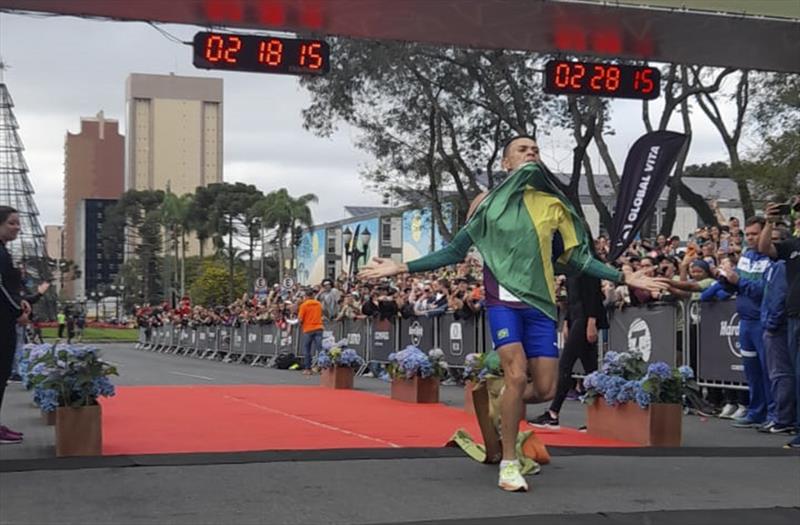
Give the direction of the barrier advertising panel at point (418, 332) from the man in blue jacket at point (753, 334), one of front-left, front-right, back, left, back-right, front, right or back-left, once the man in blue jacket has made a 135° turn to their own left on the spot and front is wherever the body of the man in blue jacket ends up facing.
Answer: back

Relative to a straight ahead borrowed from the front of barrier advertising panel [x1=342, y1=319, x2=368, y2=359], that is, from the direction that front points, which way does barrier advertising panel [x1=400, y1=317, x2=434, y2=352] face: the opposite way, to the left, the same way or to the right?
the same way

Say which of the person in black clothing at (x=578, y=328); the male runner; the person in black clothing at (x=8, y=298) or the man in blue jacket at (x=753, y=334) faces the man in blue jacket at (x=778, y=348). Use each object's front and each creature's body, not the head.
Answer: the person in black clothing at (x=8, y=298)

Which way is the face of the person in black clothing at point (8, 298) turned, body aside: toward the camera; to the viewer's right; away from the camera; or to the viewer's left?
to the viewer's right

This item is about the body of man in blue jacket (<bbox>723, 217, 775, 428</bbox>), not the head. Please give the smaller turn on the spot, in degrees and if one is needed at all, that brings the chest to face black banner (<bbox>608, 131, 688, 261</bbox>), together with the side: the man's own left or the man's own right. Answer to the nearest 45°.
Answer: approximately 90° to the man's own right

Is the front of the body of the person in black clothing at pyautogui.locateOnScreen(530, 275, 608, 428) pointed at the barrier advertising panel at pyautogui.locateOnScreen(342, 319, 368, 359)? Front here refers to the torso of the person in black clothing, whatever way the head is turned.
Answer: no

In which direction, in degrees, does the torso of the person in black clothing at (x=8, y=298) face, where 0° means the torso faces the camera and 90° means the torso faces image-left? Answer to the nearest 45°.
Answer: approximately 270°

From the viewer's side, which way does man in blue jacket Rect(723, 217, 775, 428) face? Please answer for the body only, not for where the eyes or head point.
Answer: to the viewer's left

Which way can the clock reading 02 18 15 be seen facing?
toward the camera

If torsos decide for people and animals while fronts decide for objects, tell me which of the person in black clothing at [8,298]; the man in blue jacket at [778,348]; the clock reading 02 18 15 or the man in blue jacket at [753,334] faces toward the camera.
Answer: the clock reading 02 18 15

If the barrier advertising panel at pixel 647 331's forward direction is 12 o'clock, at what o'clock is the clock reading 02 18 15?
The clock reading 02 18 15 is roughly at 1 o'clock from the barrier advertising panel.

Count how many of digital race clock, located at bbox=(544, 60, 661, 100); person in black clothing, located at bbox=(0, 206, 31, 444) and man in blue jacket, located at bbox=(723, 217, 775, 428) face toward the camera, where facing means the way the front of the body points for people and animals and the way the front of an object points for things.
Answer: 1

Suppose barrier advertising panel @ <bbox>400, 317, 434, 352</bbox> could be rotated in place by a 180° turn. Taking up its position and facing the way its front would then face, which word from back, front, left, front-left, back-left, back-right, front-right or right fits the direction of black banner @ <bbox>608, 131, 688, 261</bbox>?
right

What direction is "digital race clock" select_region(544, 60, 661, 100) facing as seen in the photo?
toward the camera

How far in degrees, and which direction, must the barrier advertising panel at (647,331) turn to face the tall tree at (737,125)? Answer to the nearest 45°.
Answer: approximately 135° to its right

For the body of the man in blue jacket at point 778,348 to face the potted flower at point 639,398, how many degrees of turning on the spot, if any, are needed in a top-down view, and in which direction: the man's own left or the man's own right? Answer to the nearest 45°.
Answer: approximately 45° to the man's own left
